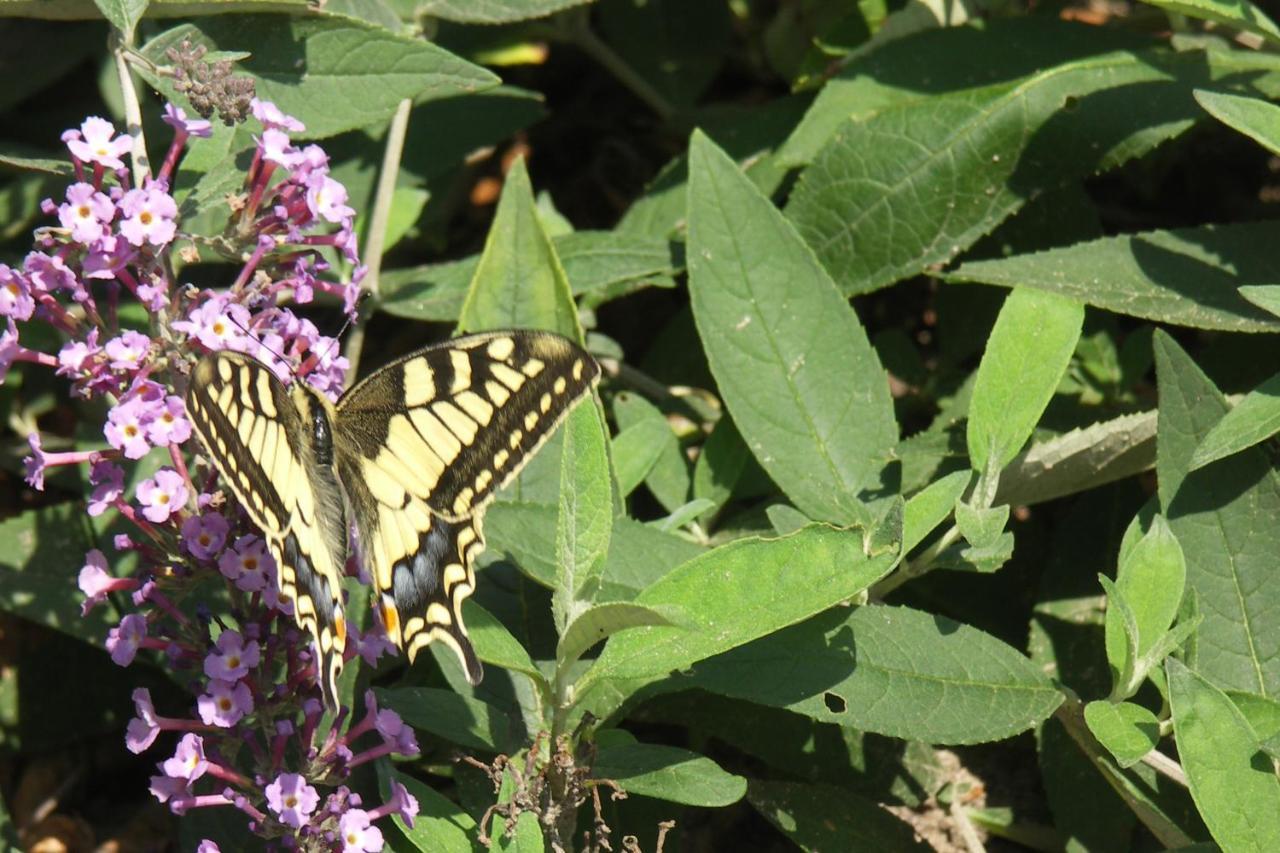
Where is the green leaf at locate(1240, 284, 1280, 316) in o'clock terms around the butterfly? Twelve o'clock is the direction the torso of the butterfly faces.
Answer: The green leaf is roughly at 3 o'clock from the butterfly.

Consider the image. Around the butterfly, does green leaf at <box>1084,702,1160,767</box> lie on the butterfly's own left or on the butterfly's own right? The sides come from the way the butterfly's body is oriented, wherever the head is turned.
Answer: on the butterfly's own right

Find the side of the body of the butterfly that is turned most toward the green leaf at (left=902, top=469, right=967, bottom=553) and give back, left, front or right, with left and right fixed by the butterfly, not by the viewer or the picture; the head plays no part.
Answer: right

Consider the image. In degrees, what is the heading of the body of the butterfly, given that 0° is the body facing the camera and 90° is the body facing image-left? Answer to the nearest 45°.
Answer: approximately 180°

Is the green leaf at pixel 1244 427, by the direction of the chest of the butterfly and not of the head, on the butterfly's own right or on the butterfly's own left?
on the butterfly's own right

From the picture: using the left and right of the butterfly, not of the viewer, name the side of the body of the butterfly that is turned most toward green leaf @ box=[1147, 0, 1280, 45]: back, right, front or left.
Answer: right

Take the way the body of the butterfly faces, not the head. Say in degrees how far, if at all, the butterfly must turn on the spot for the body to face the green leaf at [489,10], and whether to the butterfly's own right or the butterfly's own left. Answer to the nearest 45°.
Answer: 0° — it already faces it

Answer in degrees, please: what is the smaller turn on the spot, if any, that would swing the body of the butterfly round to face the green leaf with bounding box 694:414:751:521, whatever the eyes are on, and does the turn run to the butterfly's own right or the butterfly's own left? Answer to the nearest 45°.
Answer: approximately 45° to the butterfly's own right
